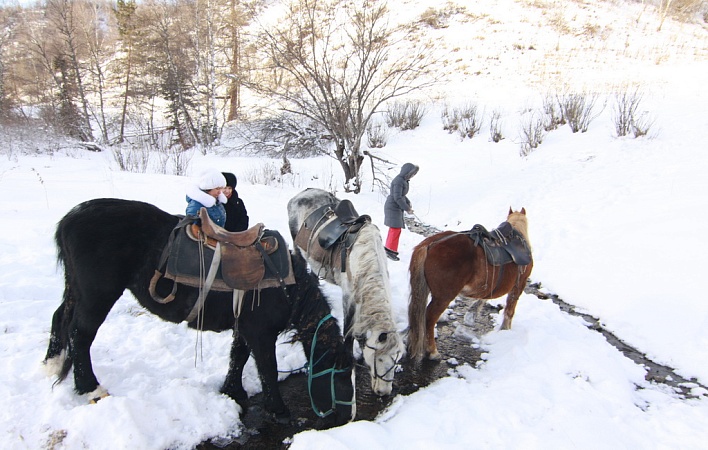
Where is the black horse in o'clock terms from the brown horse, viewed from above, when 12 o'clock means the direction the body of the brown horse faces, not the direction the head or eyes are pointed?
The black horse is roughly at 6 o'clock from the brown horse.

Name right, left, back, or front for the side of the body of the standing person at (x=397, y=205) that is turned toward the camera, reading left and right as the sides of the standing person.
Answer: right

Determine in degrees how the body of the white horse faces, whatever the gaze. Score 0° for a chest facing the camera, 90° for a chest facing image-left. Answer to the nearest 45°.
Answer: approximately 315°

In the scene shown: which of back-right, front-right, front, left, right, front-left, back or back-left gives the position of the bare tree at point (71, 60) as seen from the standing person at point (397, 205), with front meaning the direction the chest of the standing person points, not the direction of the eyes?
back-left

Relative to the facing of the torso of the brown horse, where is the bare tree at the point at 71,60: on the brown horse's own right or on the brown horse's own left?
on the brown horse's own left

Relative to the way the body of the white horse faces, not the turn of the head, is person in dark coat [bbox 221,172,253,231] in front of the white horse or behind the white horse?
behind

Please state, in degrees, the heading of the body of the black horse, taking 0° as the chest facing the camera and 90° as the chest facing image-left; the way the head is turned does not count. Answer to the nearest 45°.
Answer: approximately 270°

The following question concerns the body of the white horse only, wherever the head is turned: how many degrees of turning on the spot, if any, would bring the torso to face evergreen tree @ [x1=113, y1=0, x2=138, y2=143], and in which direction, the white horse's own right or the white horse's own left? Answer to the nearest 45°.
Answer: approximately 180°

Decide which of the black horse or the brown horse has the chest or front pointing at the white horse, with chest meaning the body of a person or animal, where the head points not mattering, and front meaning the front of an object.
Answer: the black horse

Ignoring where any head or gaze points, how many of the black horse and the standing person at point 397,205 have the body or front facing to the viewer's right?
2

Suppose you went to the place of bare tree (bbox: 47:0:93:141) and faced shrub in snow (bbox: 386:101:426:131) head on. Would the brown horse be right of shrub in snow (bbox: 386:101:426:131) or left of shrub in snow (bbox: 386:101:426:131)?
right

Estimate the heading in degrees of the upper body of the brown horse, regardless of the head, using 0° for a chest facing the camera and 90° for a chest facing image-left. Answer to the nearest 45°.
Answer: approximately 225°

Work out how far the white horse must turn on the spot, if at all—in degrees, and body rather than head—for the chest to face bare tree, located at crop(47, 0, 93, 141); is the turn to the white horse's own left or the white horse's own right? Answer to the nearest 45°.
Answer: approximately 180°

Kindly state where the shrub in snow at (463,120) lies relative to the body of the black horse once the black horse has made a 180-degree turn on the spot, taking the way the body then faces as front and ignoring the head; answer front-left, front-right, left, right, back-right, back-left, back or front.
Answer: back-right
